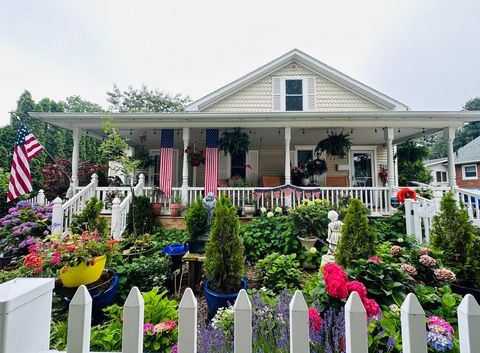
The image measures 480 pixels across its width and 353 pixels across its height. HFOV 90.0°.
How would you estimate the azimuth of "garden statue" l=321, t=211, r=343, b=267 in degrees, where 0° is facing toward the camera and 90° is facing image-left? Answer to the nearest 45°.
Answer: approximately 45°

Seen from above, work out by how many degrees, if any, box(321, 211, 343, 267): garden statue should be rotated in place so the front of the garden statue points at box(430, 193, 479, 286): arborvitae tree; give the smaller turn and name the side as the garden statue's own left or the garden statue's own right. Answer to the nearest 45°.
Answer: approximately 135° to the garden statue's own left

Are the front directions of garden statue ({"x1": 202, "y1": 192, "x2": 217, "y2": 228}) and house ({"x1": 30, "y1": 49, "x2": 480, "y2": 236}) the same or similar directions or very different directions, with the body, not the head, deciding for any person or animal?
same or similar directions

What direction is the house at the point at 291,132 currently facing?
toward the camera

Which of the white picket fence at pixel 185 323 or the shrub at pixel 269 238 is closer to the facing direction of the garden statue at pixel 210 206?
the white picket fence

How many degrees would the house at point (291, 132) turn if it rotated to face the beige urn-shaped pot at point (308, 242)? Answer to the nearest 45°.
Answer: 0° — it already faces it

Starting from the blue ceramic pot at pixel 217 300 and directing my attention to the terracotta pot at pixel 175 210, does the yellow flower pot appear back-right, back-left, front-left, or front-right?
front-left

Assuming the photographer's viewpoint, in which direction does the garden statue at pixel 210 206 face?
facing the viewer

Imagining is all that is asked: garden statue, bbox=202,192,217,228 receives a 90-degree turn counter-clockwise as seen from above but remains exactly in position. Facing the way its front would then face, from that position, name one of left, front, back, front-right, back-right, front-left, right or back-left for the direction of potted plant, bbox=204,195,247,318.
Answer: right

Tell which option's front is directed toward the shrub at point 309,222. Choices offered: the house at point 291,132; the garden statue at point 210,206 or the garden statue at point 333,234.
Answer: the house

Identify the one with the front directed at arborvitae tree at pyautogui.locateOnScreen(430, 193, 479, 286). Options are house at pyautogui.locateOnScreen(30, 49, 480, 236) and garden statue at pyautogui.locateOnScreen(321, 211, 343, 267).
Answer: the house

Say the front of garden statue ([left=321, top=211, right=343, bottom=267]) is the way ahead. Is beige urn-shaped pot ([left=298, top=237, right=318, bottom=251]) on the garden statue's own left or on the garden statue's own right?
on the garden statue's own right

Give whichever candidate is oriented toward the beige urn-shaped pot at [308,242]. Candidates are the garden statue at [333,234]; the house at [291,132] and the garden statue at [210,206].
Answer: the house

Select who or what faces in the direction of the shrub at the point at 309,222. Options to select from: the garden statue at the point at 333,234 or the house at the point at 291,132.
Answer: the house
